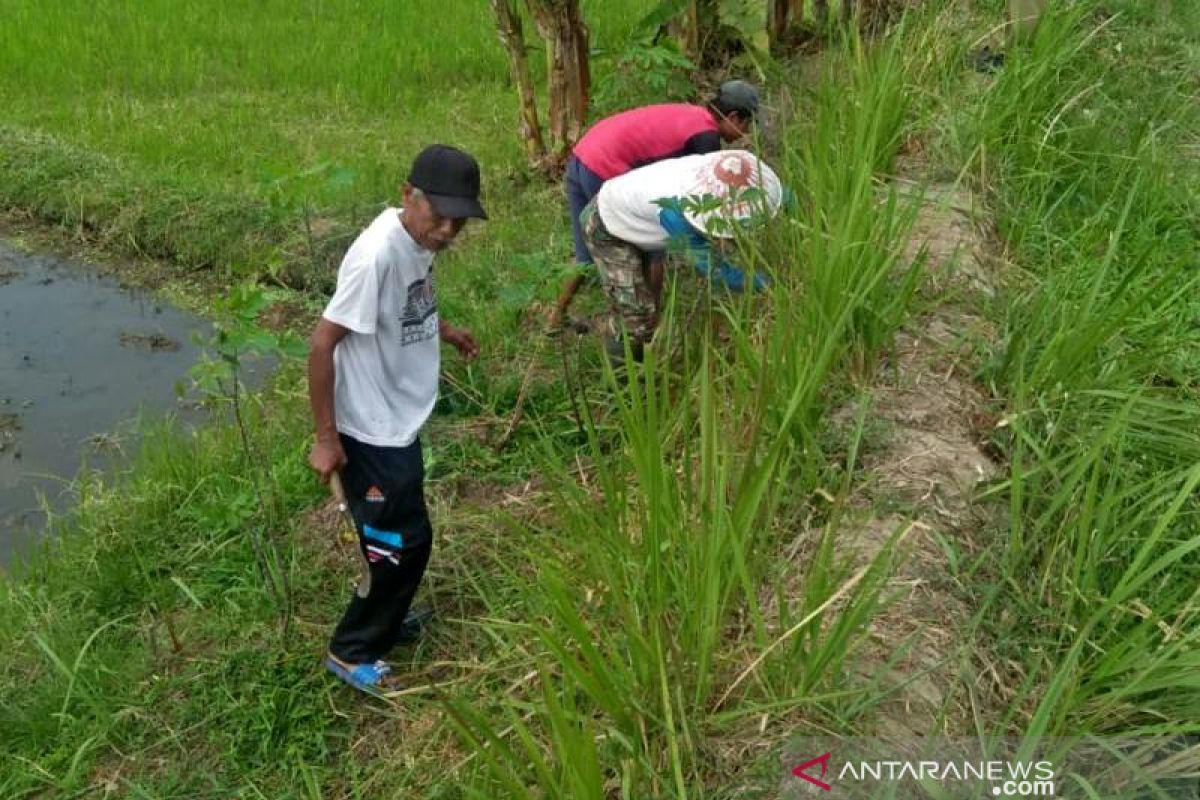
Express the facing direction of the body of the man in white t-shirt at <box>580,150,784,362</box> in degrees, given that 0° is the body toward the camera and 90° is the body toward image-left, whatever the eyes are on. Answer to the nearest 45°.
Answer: approximately 270°

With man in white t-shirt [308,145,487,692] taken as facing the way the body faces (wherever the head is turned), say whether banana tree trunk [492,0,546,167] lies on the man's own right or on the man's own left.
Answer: on the man's own left

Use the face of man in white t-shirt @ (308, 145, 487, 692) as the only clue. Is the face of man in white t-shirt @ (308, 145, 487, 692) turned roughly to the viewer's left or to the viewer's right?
to the viewer's right

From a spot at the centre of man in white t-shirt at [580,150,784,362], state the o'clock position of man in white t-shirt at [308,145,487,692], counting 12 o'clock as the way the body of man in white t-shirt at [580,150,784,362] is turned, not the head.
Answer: man in white t-shirt at [308,145,487,692] is roughly at 4 o'clock from man in white t-shirt at [580,150,784,362].

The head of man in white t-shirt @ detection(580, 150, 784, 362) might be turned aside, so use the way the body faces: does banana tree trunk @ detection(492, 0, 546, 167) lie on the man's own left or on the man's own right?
on the man's own left

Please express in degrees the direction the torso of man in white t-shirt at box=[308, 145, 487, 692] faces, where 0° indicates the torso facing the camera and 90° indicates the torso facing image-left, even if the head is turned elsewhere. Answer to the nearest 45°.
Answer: approximately 315°
